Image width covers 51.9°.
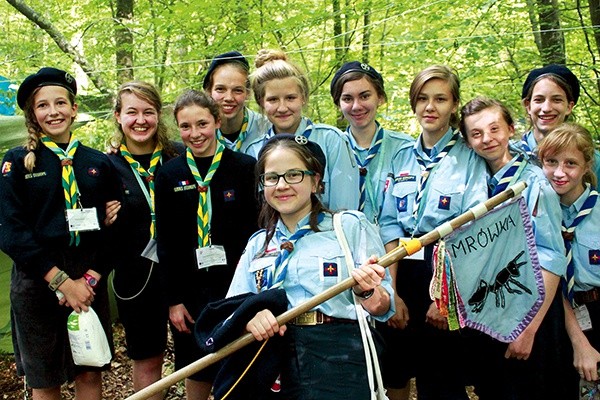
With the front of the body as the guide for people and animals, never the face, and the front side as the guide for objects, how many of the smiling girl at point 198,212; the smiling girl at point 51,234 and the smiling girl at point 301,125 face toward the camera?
3

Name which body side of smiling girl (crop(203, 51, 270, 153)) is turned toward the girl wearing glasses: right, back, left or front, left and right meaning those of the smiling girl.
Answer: front

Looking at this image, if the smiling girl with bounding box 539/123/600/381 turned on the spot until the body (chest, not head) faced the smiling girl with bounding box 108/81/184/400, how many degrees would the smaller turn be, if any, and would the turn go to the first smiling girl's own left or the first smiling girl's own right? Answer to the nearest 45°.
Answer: approximately 45° to the first smiling girl's own right

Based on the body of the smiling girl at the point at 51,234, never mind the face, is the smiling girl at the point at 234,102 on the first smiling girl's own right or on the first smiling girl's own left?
on the first smiling girl's own left

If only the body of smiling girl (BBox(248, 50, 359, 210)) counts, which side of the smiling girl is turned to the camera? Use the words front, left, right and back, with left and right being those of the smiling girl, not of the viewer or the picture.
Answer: front

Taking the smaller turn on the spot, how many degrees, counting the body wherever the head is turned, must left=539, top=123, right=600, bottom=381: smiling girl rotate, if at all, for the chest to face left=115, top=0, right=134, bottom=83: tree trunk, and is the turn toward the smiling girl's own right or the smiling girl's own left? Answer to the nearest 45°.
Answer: approximately 90° to the smiling girl's own right

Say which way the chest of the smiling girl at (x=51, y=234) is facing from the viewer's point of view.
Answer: toward the camera

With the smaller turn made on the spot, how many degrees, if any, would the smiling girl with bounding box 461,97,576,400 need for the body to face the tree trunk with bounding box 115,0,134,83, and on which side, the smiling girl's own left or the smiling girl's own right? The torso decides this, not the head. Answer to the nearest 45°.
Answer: approximately 90° to the smiling girl's own right

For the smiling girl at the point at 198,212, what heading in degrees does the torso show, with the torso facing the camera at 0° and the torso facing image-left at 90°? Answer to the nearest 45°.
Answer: approximately 0°

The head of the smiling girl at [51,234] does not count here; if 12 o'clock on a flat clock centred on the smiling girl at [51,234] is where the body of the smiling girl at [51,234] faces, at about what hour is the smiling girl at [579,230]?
the smiling girl at [579,230] is roughly at 10 o'clock from the smiling girl at [51,234].

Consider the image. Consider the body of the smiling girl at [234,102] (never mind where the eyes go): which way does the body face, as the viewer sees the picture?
toward the camera
